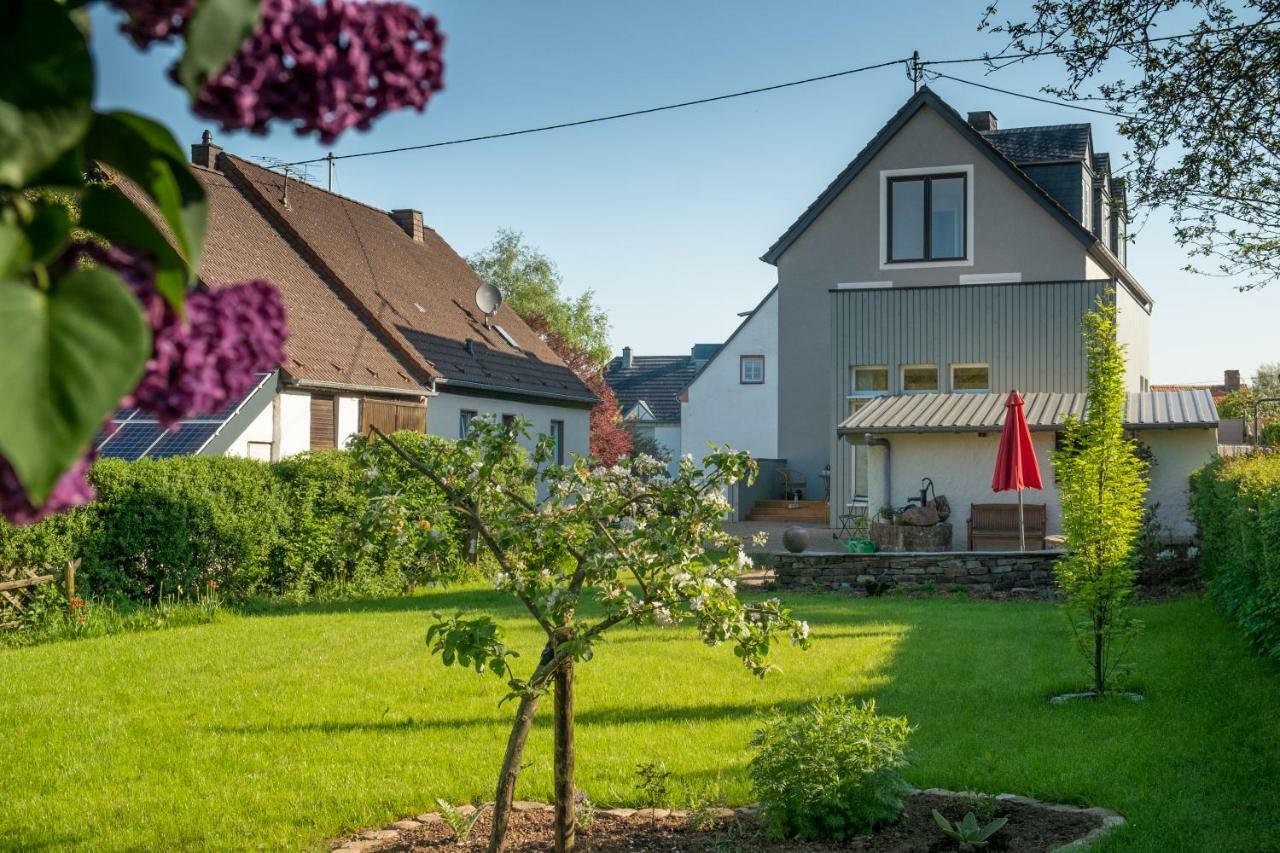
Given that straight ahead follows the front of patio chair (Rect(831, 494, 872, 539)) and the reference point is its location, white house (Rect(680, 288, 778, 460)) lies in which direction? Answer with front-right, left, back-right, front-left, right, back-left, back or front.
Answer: back-right

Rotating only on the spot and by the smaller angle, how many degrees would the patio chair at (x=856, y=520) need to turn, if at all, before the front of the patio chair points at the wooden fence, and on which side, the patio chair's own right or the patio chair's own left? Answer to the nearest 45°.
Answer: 0° — it already faces it

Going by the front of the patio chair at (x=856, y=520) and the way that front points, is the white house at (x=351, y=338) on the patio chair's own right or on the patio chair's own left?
on the patio chair's own right

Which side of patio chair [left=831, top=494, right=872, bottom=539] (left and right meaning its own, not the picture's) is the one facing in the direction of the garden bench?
left

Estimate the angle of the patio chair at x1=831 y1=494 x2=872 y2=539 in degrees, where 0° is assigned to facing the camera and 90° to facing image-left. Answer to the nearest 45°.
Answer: approximately 45°

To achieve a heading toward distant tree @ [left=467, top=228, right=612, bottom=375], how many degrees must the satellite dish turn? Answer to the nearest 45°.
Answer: approximately 135° to its left
